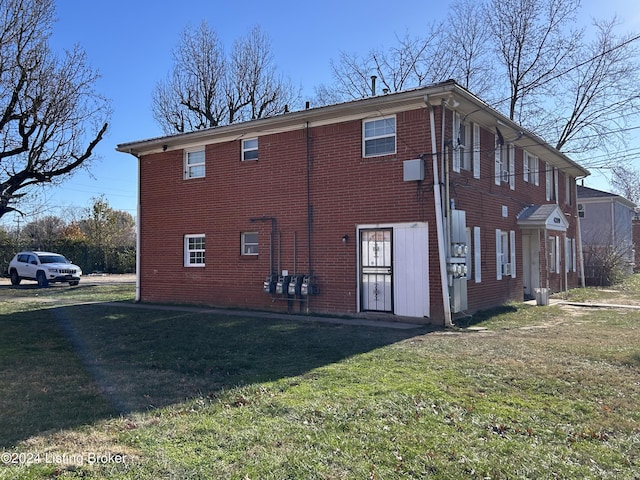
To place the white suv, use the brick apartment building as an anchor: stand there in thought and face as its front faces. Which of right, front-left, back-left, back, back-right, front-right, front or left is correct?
back

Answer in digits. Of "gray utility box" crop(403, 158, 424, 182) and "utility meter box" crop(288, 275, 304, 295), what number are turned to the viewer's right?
0

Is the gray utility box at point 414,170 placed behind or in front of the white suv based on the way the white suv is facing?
in front

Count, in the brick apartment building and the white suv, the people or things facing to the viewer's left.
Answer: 0

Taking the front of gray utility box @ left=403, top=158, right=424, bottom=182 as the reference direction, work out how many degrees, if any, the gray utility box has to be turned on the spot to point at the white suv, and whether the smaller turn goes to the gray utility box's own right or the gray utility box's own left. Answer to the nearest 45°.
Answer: approximately 90° to the gray utility box's own right

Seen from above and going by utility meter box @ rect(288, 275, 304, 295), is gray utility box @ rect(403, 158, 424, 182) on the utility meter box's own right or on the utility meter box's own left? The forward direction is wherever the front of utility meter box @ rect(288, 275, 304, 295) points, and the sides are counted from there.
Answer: on the utility meter box's own left

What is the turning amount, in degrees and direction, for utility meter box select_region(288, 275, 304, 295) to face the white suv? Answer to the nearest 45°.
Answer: approximately 90° to its right

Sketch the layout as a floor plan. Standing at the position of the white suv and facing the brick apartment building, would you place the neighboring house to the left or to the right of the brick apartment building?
left

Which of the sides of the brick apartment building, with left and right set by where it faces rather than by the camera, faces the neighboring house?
left

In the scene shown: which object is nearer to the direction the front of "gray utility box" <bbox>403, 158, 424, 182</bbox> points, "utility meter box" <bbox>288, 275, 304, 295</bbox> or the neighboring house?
the utility meter box
